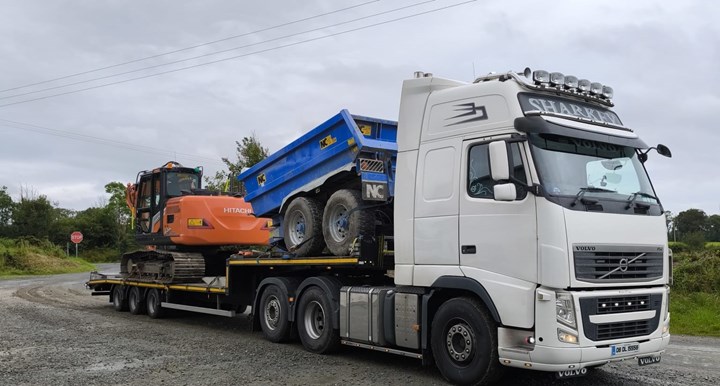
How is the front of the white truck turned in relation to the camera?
facing the viewer and to the right of the viewer

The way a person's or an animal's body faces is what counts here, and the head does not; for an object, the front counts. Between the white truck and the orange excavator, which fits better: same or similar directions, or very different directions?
very different directions

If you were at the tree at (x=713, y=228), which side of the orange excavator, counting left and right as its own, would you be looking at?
right

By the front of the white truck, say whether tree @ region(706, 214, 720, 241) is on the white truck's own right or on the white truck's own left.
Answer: on the white truck's own left

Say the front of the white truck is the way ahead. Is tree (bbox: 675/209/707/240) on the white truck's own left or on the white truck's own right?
on the white truck's own left
